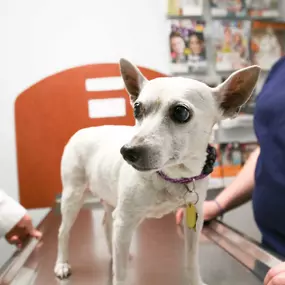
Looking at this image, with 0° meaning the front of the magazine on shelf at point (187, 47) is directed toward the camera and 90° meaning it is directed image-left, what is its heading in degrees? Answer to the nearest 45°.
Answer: approximately 0°

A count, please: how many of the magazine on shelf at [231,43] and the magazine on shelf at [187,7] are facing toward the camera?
2
